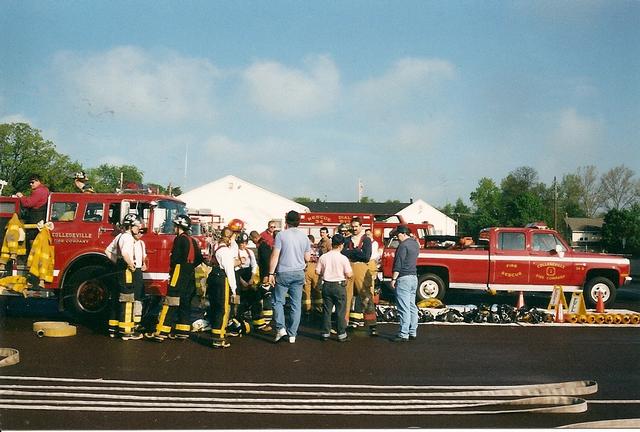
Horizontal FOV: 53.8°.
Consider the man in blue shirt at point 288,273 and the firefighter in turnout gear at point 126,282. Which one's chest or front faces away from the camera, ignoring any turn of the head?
the man in blue shirt

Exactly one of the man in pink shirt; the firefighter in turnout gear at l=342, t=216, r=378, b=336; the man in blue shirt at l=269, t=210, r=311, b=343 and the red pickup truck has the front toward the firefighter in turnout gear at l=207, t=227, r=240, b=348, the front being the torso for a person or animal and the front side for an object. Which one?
the firefighter in turnout gear at l=342, t=216, r=378, b=336

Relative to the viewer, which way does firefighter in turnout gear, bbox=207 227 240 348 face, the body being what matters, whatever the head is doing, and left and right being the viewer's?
facing away from the viewer and to the right of the viewer

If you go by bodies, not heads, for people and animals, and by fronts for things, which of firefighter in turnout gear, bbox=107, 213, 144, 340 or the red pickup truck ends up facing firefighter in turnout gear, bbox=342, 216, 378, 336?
firefighter in turnout gear, bbox=107, 213, 144, 340

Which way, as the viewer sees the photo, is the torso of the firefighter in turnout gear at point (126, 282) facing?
to the viewer's right

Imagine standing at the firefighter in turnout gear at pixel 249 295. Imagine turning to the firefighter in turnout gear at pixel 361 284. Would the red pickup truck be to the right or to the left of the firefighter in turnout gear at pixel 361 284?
left

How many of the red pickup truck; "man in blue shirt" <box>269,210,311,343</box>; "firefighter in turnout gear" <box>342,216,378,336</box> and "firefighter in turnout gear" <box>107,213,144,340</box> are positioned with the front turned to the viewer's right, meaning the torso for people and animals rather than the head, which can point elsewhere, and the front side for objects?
2

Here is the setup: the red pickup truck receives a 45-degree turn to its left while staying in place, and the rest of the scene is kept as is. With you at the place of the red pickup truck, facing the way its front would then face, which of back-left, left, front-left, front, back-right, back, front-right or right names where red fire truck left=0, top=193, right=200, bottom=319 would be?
back

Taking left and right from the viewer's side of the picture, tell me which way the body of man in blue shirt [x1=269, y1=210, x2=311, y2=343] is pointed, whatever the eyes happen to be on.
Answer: facing away from the viewer

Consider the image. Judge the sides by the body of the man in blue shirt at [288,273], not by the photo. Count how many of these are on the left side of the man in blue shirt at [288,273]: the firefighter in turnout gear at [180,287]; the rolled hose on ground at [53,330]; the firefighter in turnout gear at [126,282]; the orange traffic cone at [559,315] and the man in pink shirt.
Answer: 3

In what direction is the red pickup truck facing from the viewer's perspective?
to the viewer's right

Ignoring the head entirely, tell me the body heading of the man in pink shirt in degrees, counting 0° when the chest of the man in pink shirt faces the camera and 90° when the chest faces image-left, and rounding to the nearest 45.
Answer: approximately 180°

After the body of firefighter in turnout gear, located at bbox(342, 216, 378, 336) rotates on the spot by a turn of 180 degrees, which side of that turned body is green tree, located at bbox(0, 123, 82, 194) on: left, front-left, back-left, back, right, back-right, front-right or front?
left

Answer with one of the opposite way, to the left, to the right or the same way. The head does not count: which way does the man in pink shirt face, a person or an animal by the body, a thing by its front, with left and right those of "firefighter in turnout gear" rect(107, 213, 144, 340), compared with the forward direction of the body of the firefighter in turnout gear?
to the left

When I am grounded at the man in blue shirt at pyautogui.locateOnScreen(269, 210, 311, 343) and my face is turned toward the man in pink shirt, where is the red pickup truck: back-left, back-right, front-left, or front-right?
front-left
